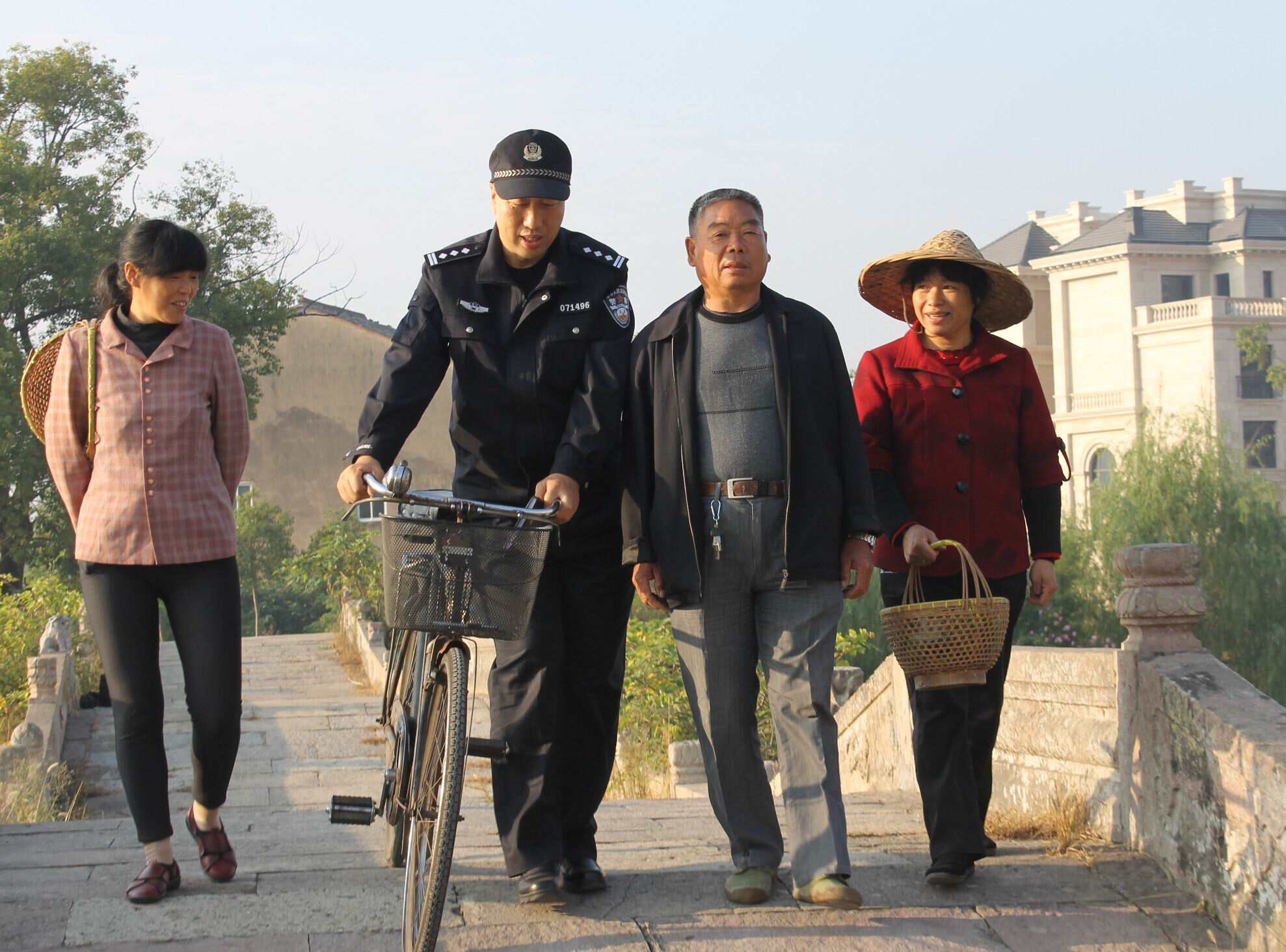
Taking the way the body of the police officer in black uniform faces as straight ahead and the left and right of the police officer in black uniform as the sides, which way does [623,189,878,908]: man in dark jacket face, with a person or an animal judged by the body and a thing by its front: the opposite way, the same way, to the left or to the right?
the same way

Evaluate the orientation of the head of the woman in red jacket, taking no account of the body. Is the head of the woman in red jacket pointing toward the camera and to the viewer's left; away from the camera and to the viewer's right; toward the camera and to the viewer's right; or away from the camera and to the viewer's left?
toward the camera and to the viewer's left

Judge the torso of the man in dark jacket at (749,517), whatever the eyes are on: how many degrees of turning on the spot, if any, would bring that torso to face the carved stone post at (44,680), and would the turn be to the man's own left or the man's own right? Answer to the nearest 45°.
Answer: approximately 135° to the man's own right

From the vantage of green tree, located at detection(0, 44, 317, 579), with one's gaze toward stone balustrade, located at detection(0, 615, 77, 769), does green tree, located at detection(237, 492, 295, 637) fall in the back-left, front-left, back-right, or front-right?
back-left

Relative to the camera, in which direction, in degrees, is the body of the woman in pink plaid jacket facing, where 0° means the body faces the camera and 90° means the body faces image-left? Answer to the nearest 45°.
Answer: approximately 0°

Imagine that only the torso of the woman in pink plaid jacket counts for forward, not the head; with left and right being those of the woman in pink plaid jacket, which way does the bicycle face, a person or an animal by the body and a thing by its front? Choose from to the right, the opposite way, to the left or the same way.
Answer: the same way

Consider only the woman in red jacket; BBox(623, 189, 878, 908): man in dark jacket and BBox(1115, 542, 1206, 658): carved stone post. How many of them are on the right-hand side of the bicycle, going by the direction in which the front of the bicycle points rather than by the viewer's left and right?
0

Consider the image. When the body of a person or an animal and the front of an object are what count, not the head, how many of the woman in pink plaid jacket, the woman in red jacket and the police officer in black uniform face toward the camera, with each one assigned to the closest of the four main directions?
3

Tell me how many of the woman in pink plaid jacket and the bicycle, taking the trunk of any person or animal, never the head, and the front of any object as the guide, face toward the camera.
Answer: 2

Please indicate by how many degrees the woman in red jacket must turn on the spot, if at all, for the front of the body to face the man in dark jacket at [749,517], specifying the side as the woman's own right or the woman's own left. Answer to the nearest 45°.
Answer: approximately 45° to the woman's own right

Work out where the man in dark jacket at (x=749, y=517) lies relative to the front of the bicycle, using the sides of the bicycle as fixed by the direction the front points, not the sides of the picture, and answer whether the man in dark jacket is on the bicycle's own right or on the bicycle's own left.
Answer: on the bicycle's own left

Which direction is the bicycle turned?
toward the camera

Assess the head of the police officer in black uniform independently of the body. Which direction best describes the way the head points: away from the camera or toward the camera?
toward the camera

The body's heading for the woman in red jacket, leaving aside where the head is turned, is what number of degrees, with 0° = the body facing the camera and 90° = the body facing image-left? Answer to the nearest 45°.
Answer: approximately 0°

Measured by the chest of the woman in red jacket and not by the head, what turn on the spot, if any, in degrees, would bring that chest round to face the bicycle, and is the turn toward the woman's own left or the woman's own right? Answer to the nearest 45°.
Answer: approximately 45° to the woman's own right

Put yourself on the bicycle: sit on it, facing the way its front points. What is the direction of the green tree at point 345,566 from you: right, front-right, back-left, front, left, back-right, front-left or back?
back

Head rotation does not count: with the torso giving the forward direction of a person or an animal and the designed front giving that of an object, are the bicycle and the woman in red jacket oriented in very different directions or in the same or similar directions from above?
same or similar directions
